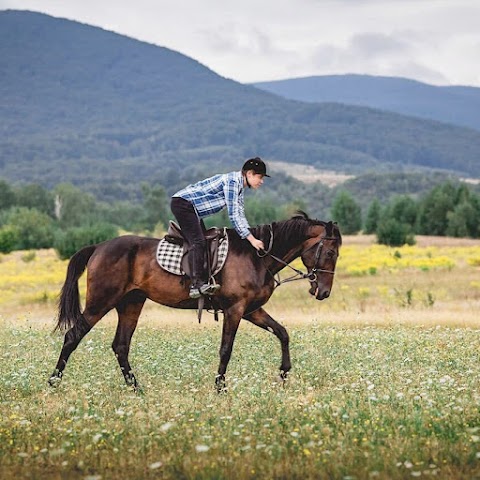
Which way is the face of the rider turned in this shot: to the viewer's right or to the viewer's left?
to the viewer's right

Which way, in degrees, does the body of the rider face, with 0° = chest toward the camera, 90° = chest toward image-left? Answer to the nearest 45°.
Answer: approximately 270°

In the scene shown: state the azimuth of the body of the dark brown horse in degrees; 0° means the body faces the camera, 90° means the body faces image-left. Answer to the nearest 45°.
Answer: approximately 270°
